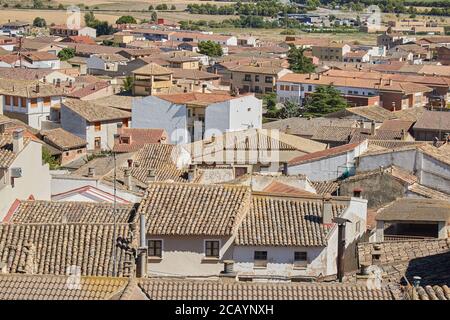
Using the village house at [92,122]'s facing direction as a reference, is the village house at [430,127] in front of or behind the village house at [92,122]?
in front

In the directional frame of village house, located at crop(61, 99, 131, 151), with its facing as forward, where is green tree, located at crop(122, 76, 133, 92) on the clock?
The green tree is roughly at 8 o'clock from the village house.

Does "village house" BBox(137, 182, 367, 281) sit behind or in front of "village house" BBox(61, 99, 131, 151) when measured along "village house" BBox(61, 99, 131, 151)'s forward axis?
in front

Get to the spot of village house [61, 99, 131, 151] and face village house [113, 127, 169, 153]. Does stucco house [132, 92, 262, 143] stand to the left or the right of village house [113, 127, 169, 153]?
left

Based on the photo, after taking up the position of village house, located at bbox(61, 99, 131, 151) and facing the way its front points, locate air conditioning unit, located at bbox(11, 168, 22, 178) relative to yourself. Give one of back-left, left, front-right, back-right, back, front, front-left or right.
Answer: front-right

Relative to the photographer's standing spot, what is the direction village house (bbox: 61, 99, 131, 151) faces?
facing the viewer and to the right of the viewer

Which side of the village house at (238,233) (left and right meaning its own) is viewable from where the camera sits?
front

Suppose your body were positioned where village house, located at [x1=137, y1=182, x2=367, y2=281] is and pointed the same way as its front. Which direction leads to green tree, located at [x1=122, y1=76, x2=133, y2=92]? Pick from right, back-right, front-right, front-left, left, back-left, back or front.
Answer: back

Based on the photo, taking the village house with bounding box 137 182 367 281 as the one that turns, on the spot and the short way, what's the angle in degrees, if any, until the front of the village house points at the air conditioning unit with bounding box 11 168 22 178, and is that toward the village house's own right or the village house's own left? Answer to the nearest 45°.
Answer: approximately 90° to the village house's own right

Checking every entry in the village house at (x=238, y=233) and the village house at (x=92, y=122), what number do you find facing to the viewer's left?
0
